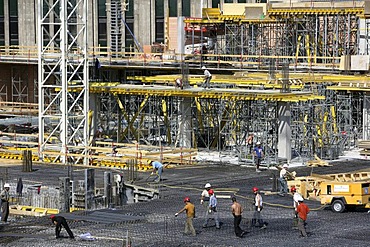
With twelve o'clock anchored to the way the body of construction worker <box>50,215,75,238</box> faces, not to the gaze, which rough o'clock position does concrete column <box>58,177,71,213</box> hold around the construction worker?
The concrete column is roughly at 3 o'clock from the construction worker.

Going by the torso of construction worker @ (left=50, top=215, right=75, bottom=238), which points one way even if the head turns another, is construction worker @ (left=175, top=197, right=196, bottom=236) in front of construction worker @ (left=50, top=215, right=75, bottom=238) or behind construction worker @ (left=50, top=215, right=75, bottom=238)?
behind

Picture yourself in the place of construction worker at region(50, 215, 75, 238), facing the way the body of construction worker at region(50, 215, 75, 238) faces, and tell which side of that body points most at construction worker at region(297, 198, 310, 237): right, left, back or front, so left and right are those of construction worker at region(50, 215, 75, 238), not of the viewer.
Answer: back

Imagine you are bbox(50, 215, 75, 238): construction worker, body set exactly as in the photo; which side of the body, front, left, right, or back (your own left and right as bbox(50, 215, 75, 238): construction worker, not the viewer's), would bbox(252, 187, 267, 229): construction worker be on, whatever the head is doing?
back

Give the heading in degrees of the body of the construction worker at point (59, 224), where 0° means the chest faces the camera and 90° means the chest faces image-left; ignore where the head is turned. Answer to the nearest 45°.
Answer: approximately 90°

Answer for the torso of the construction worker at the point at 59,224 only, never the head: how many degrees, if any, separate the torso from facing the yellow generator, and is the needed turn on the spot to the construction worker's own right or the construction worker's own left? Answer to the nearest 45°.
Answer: approximately 180°

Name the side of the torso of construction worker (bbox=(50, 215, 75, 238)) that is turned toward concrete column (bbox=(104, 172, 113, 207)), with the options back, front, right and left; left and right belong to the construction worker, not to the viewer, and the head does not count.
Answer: right

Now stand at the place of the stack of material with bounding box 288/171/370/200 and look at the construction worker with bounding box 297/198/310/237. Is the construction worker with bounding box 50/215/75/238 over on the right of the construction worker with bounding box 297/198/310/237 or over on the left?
right
